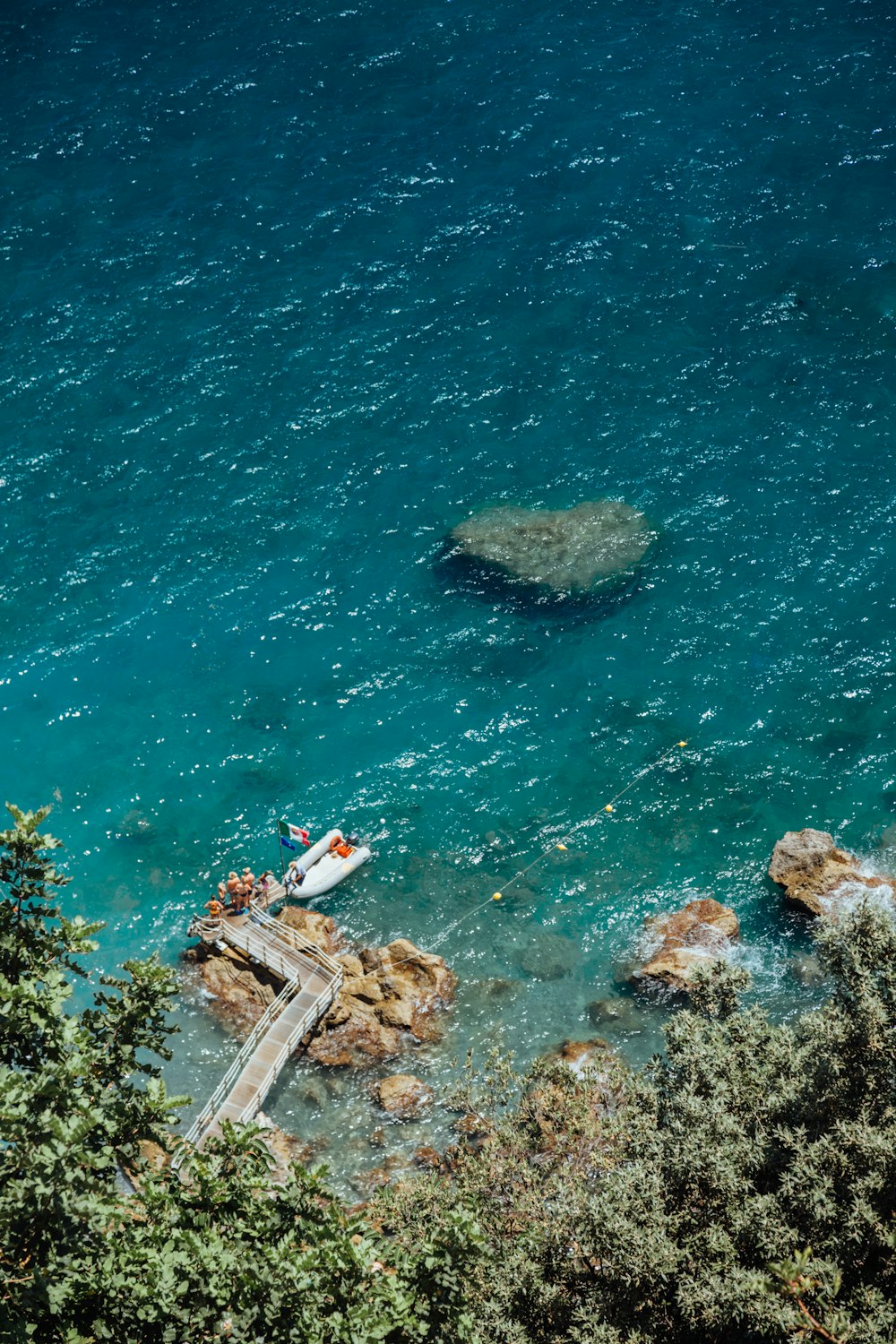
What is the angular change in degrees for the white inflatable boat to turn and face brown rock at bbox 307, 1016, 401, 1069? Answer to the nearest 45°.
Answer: approximately 45° to its left

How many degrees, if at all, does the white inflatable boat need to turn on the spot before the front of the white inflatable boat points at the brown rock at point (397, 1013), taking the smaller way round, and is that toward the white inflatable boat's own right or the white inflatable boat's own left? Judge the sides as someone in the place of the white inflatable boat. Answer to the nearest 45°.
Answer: approximately 45° to the white inflatable boat's own left

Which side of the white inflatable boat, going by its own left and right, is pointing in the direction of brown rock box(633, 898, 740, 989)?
left

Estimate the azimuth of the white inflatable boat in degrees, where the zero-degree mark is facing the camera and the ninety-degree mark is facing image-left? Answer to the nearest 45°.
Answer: approximately 45°

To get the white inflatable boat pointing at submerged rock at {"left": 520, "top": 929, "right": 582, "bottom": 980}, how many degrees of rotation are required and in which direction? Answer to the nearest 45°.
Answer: approximately 90° to its left

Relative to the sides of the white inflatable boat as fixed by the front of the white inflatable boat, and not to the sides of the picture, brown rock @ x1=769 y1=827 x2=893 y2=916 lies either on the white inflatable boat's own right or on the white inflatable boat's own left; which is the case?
on the white inflatable boat's own left

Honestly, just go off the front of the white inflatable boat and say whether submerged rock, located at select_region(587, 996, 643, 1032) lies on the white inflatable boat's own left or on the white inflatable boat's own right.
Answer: on the white inflatable boat's own left
